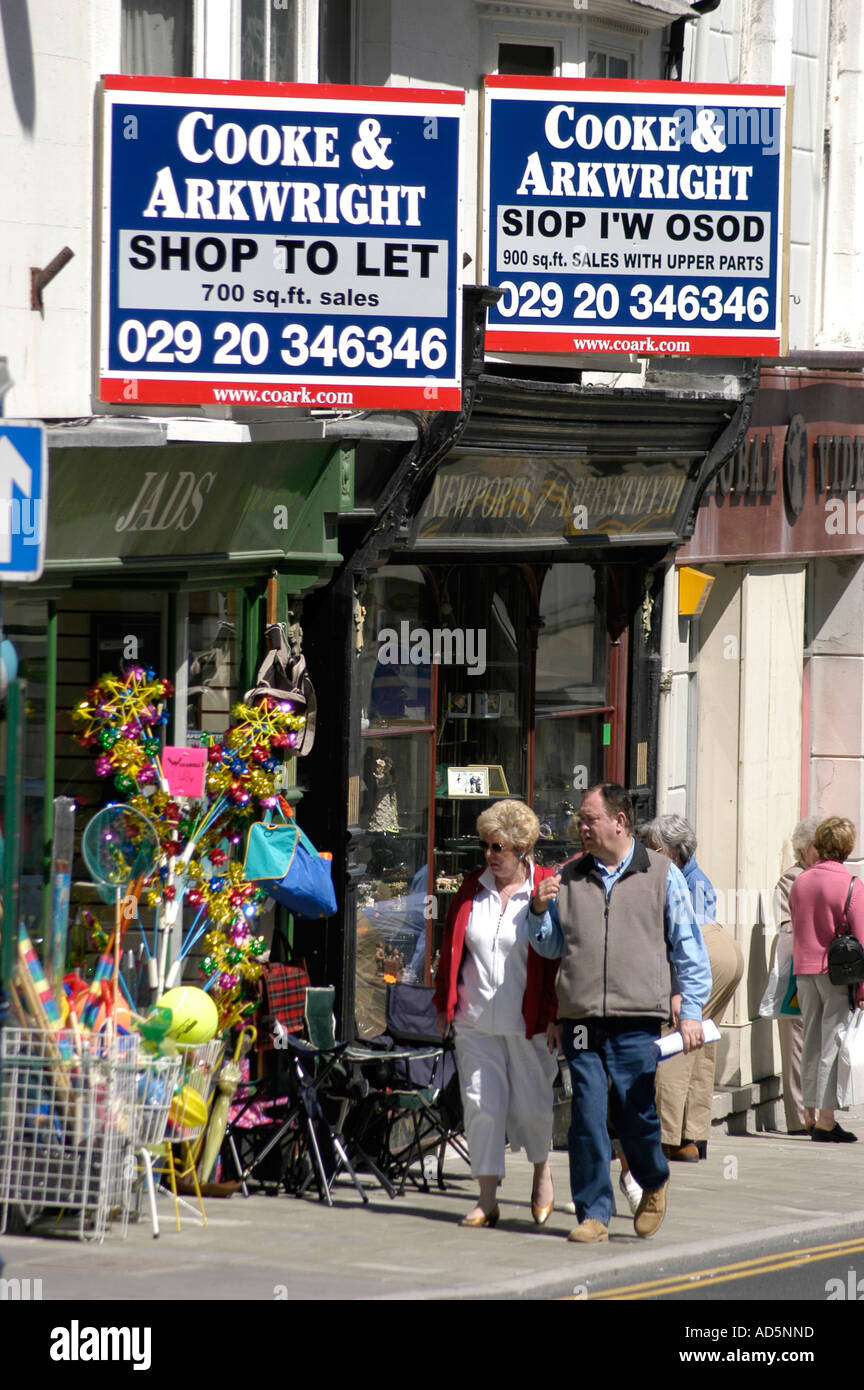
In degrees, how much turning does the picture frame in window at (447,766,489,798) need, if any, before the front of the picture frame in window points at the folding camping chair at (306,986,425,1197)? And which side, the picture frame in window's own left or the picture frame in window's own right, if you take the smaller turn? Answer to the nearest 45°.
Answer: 0° — it already faces it

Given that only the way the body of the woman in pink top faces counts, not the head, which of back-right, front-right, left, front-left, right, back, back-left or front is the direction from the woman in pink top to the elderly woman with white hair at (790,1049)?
front-left

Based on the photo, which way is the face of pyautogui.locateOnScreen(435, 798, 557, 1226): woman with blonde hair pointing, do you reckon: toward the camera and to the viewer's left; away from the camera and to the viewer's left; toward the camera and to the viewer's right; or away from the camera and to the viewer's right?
toward the camera and to the viewer's left

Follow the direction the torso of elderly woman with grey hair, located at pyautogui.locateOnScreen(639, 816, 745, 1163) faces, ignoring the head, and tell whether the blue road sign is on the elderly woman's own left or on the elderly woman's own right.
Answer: on the elderly woman's own left

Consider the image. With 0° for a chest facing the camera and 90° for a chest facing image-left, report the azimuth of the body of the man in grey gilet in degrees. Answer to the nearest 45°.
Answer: approximately 45°

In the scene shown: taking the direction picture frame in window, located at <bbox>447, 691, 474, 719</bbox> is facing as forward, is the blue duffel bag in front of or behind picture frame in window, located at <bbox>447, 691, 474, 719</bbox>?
in front

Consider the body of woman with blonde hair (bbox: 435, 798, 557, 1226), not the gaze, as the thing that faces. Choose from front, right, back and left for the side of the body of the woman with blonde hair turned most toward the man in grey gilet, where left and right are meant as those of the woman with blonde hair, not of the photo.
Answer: left

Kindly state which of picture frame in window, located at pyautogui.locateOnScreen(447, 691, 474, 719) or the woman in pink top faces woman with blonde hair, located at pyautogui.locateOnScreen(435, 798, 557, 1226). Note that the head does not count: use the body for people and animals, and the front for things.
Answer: the picture frame in window

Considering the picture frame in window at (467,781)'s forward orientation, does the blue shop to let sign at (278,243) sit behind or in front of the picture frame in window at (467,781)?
in front

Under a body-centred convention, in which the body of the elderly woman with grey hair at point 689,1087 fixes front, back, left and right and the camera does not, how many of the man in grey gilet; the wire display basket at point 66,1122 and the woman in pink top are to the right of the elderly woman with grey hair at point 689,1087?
1

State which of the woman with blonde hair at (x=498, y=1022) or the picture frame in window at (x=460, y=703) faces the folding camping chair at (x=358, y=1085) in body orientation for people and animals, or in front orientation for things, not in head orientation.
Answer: the picture frame in window

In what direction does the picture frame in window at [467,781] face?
toward the camera
